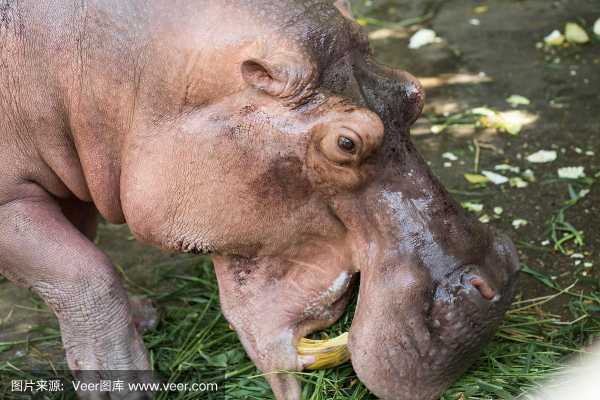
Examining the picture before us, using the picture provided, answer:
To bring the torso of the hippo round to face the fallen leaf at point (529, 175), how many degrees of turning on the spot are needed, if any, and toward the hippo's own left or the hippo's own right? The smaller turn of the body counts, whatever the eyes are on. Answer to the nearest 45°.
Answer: approximately 45° to the hippo's own left

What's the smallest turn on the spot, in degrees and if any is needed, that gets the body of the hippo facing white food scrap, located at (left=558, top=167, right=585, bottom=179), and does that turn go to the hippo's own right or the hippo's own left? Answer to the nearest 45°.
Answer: approximately 45° to the hippo's own left

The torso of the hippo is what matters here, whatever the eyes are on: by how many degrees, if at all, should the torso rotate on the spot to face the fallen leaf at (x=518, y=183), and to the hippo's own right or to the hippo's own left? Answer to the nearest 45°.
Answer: approximately 45° to the hippo's own left

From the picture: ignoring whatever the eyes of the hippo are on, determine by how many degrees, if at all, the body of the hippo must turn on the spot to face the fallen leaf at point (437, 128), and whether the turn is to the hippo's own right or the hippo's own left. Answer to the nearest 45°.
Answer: approximately 45° to the hippo's own left

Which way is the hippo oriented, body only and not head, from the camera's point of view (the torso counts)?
to the viewer's right

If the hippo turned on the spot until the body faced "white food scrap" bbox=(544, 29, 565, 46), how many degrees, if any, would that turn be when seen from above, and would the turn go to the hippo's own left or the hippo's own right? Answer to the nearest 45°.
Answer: approximately 45° to the hippo's own left

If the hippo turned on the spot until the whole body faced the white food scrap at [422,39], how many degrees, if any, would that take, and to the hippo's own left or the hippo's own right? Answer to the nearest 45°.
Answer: approximately 45° to the hippo's own left
